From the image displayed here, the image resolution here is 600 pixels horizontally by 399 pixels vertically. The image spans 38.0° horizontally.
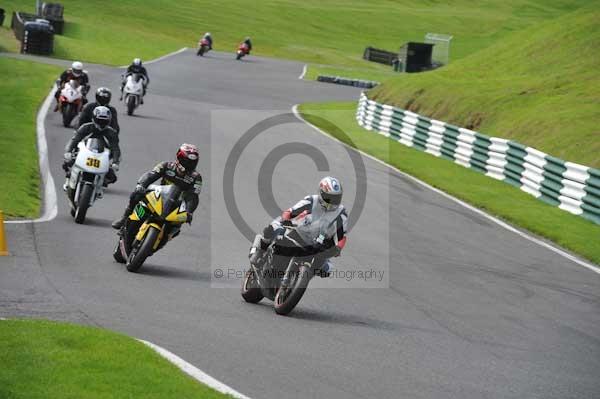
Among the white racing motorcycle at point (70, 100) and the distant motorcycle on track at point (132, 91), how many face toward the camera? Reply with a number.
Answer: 2

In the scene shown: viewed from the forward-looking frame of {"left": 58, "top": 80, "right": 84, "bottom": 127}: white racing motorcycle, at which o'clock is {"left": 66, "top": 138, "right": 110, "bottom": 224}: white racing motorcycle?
{"left": 66, "top": 138, "right": 110, "bottom": 224}: white racing motorcycle is roughly at 12 o'clock from {"left": 58, "top": 80, "right": 84, "bottom": 127}: white racing motorcycle.

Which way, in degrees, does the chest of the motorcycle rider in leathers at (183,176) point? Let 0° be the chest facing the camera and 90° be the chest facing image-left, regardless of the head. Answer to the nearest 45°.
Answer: approximately 315°

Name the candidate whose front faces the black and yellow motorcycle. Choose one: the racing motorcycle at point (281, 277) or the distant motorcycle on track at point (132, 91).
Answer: the distant motorcycle on track

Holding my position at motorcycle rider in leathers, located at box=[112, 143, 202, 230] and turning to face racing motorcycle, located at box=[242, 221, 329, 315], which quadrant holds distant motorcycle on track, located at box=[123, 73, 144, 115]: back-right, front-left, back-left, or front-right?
back-left

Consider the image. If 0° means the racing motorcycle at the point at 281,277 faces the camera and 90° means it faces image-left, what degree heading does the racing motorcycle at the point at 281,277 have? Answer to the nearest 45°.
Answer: approximately 315°

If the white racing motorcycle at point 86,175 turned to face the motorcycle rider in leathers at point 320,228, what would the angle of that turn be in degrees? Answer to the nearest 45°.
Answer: approximately 45° to its left

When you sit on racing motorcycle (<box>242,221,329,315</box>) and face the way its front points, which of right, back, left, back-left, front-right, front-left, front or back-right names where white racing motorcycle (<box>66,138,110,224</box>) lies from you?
back

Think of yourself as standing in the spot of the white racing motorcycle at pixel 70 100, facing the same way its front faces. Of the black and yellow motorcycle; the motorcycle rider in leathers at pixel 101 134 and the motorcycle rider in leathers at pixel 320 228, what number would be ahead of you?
3
